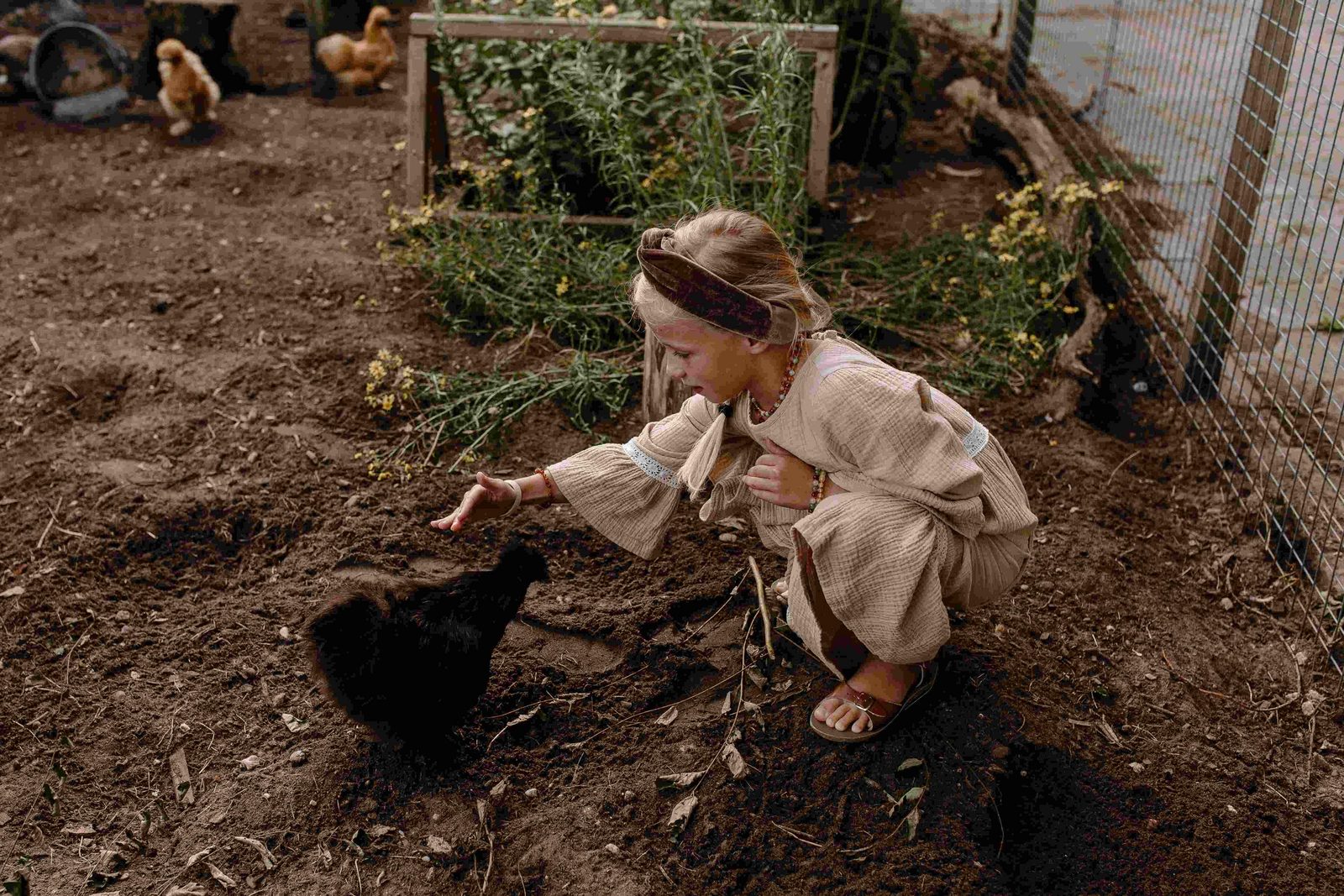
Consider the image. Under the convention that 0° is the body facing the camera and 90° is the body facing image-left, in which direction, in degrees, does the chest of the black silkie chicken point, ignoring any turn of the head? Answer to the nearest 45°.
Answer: approximately 270°

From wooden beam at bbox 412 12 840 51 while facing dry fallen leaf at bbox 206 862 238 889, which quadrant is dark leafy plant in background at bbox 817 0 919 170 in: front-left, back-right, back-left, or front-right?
back-left

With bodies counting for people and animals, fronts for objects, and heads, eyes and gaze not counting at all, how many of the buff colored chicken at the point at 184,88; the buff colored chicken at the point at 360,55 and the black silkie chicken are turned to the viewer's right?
2

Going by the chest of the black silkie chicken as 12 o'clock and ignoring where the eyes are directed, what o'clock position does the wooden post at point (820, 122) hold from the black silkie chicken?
The wooden post is roughly at 10 o'clock from the black silkie chicken.

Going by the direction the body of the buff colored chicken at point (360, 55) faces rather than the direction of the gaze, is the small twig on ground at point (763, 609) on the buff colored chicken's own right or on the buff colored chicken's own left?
on the buff colored chicken's own right

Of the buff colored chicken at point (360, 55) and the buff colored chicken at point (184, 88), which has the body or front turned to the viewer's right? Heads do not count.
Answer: the buff colored chicken at point (360, 55)

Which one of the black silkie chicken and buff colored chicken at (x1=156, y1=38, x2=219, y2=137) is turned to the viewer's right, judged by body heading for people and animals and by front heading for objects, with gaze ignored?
the black silkie chicken

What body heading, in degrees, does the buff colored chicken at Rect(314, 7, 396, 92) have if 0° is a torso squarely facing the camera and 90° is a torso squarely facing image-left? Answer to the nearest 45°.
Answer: approximately 270°

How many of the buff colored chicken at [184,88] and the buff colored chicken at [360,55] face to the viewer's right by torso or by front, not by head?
1

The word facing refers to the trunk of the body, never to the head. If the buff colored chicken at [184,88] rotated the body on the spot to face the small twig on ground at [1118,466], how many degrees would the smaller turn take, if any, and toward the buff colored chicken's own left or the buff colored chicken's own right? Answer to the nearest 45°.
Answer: approximately 90° to the buff colored chicken's own left

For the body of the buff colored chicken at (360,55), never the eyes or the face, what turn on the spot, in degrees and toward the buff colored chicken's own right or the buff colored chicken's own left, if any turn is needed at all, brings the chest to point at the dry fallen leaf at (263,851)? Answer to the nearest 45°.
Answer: approximately 90° to the buff colored chicken's own right
